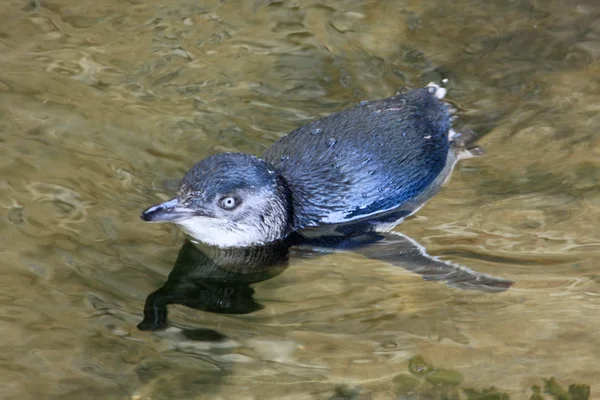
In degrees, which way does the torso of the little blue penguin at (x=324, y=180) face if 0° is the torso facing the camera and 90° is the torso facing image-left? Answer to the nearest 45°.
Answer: approximately 45°
